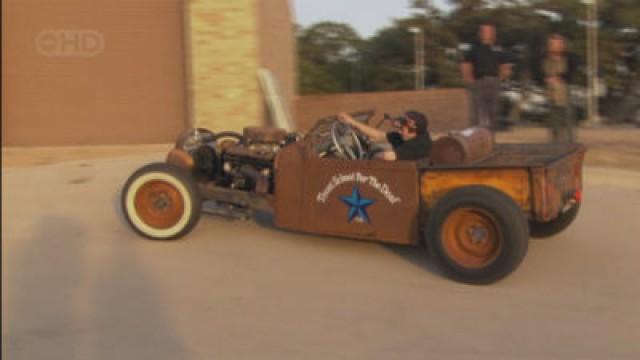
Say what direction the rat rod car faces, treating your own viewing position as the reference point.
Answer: facing away from the viewer and to the left of the viewer

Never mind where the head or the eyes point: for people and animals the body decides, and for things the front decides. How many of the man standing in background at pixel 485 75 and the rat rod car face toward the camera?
1

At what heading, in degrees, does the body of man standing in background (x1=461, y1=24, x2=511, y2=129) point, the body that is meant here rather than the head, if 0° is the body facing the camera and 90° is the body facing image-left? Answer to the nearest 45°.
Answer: approximately 0°

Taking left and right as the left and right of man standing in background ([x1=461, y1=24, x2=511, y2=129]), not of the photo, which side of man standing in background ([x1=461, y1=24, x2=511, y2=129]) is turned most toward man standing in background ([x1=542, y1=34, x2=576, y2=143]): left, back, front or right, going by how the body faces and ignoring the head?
left

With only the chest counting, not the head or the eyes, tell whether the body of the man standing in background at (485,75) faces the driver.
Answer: yes

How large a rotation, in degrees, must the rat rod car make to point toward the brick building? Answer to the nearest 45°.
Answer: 0° — it already faces it
